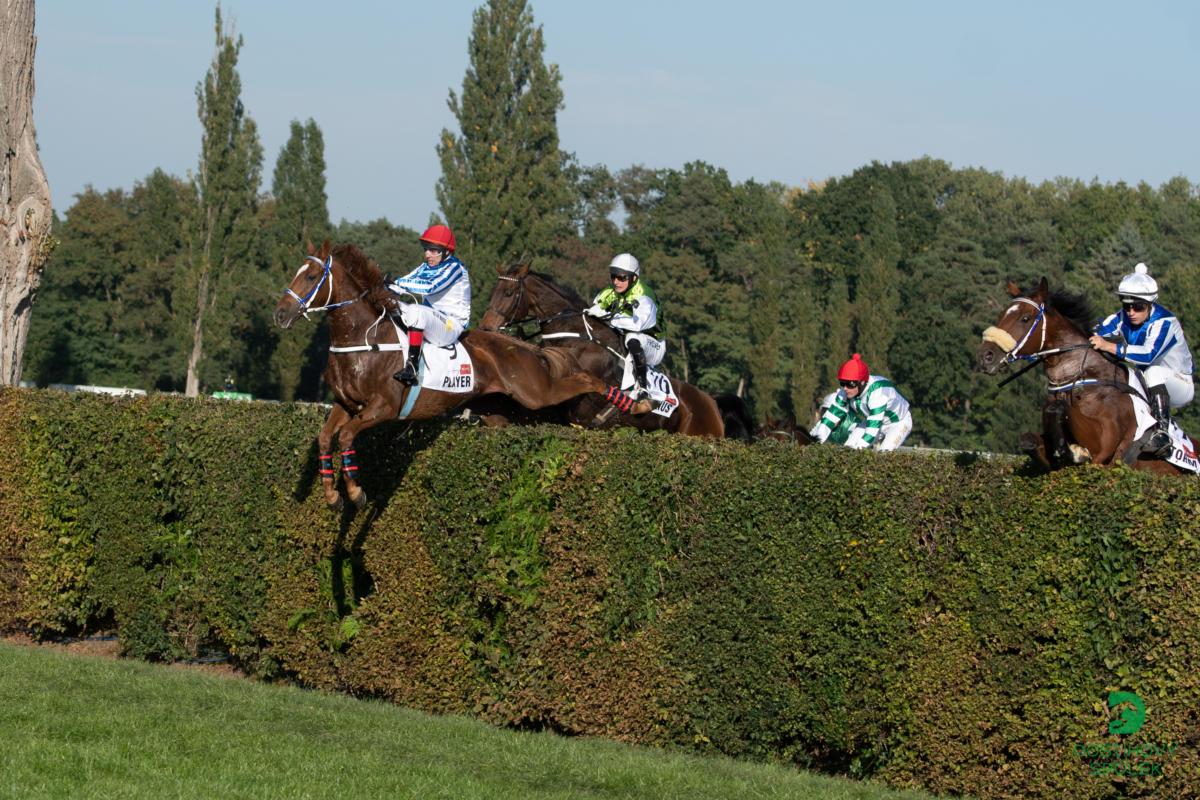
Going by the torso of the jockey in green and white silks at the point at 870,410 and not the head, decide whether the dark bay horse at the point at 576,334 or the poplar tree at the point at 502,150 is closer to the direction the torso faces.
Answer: the dark bay horse

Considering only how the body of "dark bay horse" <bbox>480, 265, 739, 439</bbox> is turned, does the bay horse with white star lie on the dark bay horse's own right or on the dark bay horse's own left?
on the dark bay horse's own left

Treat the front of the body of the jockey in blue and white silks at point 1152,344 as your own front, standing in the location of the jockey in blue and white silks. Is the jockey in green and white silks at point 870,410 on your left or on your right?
on your right

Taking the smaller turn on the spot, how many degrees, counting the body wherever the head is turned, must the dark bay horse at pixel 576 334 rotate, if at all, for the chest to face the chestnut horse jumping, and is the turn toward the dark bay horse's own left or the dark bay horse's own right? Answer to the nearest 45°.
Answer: approximately 45° to the dark bay horse's own left

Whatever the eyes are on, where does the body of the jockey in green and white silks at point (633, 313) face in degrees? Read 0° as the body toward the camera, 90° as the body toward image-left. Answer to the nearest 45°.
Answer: approximately 45°

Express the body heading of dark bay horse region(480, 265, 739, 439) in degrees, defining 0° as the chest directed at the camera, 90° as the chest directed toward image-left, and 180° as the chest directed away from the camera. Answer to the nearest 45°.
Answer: approximately 90°
